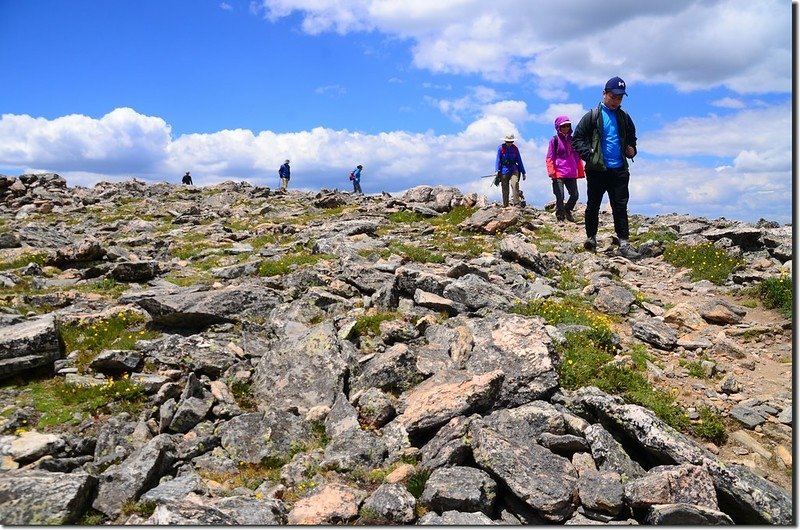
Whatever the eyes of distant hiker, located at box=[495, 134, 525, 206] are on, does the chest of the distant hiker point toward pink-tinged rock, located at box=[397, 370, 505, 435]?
yes

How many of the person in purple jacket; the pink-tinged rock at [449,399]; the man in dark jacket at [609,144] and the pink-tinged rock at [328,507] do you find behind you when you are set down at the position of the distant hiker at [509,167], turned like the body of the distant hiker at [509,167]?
0

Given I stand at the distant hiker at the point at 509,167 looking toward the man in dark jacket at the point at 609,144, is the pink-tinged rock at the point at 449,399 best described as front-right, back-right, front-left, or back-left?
front-right

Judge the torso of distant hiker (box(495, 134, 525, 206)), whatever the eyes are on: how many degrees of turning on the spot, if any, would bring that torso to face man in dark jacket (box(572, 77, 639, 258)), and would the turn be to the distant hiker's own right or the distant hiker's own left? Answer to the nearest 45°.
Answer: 0° — they already face them

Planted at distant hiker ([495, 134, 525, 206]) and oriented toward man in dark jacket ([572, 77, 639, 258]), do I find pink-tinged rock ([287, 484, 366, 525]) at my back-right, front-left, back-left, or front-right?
front-right

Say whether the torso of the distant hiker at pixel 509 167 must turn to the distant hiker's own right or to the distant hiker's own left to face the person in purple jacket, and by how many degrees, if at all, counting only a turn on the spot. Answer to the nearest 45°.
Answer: approximately 45° to the distant hiker's own left

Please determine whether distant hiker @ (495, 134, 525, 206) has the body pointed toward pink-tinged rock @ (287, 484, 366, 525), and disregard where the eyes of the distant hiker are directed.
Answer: yes

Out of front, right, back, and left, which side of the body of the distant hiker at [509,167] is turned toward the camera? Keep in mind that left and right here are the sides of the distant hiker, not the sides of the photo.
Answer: front

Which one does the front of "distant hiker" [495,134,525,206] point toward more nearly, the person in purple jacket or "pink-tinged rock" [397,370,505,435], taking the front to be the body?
the pink-tinged rock
